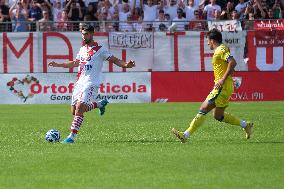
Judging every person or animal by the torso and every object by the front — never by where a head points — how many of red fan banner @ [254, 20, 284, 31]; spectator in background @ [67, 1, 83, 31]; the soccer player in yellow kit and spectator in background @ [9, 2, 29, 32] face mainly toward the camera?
3

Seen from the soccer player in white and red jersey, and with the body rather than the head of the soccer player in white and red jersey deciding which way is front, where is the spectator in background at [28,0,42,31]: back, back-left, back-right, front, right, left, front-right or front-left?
back-right

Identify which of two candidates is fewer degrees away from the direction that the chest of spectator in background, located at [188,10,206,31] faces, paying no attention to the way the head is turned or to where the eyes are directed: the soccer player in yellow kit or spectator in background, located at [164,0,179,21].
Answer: the soccer player in yellow kit

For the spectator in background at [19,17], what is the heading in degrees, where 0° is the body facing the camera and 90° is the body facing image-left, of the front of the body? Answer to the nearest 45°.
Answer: approximately 0°

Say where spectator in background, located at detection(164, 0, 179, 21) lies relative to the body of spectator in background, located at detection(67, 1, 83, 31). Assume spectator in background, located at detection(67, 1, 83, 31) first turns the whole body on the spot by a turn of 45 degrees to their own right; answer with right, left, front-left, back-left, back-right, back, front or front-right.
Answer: back-left

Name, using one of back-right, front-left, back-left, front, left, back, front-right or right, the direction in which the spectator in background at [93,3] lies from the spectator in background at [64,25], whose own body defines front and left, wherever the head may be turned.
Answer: back-left

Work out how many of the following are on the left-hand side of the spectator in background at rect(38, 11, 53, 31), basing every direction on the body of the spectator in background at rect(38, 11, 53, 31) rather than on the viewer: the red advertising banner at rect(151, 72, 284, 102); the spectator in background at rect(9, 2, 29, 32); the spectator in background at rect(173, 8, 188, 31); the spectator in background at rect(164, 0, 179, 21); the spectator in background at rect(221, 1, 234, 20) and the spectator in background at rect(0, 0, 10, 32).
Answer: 4

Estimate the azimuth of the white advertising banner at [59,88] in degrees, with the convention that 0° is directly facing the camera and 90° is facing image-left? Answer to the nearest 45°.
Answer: approximately 0°
